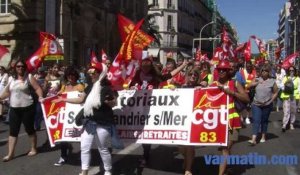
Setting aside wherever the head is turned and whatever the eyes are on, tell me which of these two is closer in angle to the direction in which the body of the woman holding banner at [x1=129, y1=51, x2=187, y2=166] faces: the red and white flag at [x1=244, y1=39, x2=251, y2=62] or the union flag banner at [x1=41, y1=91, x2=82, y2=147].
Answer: the union flag banner

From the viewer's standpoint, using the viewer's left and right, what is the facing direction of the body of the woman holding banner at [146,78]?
facing the viewer

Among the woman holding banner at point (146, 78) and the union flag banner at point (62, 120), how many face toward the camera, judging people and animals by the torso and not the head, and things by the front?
2

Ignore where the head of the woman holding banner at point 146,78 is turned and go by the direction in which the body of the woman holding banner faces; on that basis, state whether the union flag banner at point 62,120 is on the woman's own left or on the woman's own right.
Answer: on the woman's own right

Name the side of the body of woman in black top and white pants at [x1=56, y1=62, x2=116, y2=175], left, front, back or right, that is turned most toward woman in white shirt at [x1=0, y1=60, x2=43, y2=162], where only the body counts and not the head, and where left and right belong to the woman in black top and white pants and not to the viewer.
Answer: right

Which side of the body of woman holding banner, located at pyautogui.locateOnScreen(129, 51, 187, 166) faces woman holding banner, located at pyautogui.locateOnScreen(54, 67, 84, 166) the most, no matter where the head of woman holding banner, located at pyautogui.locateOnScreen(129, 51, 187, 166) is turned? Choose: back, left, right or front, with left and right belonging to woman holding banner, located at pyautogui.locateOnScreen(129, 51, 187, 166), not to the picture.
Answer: right

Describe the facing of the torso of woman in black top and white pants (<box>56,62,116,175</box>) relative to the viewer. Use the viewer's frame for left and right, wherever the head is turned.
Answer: facing the viewer and to the left of the viewer

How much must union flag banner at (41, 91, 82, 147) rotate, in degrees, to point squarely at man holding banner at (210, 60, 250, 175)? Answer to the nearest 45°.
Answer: approximately 45° to its left

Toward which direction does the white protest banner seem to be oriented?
toward the camera

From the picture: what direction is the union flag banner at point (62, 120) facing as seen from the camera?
toward the camera

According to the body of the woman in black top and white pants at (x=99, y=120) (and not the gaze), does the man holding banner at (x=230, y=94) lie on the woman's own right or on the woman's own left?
on the woman's own left
